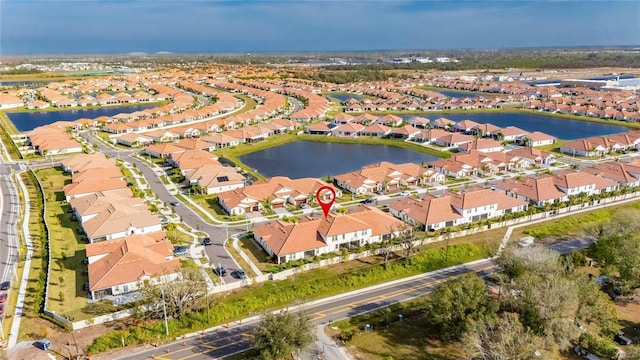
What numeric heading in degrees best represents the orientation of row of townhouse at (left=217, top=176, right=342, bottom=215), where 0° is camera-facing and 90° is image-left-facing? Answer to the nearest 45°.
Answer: approximately 315°

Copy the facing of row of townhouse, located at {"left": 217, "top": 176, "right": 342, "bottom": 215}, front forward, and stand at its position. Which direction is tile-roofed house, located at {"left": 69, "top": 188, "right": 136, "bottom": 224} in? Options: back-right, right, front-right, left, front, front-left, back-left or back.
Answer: back-right

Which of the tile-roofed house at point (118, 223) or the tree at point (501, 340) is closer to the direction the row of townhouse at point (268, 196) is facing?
the tree

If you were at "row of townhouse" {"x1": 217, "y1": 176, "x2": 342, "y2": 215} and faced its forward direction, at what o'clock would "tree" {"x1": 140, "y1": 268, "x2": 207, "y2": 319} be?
The tree is roughly at 2 o'clock from the row of townhouse.

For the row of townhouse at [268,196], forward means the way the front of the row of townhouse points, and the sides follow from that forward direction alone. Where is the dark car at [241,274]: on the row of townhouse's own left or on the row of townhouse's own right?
on the row of townhouse's own right

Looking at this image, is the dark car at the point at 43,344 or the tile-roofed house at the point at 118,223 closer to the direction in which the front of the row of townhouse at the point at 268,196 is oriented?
the dark car
